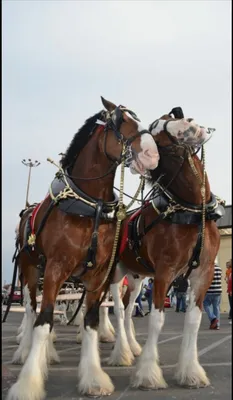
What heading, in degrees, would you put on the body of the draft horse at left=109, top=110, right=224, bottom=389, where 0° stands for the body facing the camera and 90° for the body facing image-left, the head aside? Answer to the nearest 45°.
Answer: approximately 315°

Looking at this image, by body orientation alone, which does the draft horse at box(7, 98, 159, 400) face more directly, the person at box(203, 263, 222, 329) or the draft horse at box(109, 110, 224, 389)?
the draft horse

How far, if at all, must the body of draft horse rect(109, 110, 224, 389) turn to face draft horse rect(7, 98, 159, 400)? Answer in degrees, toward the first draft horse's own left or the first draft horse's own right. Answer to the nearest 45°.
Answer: approximately 90° to the first draft horse's own right

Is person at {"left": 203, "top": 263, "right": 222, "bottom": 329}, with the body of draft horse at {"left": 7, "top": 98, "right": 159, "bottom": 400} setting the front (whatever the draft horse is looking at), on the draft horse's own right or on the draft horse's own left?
on the draft horse's own left

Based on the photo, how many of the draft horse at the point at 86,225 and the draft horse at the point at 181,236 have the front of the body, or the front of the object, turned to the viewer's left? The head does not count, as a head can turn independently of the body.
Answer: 0

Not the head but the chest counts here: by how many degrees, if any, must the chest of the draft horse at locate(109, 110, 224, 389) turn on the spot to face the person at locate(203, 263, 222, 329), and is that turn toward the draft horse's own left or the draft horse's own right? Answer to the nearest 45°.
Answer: approximately 135° to the draft horse's own left

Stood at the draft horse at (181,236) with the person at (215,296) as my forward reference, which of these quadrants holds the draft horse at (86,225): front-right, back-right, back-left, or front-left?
back-left

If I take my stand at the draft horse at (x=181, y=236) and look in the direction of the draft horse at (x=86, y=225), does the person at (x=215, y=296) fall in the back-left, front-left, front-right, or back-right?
back-right
